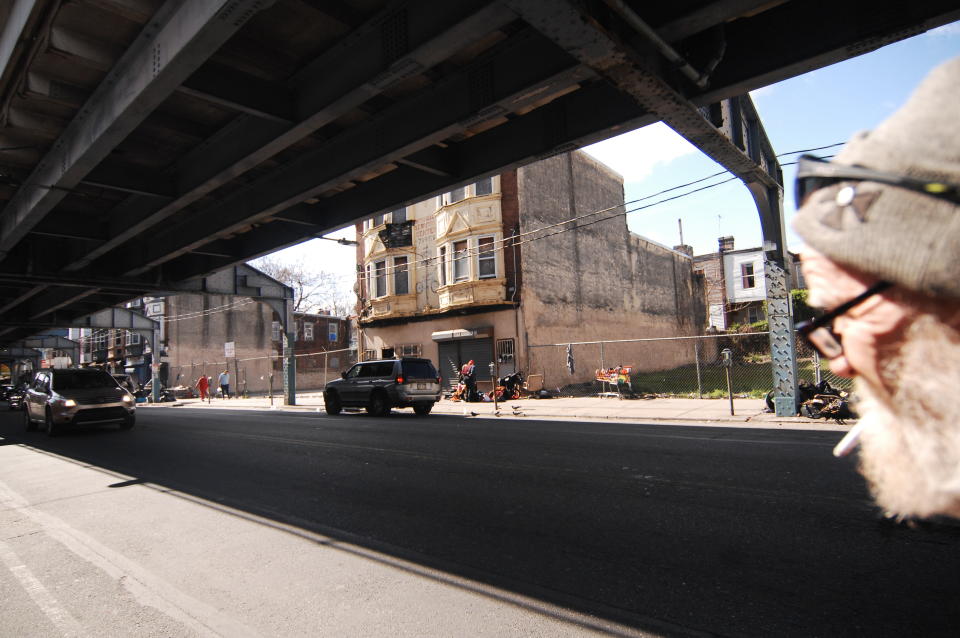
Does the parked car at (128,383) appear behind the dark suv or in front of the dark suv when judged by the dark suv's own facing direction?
in front

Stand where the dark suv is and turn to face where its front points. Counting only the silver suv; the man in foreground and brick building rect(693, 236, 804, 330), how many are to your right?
1

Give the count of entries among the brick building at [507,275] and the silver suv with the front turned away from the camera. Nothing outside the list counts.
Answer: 0

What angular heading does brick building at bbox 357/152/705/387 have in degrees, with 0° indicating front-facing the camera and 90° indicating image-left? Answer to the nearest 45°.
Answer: approximately 45°

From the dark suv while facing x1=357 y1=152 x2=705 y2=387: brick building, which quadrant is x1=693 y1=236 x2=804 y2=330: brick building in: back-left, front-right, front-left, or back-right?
front-right

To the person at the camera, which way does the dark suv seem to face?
facing away from the viewer and to the left of the viewer

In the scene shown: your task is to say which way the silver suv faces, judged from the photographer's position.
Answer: facing the viewer and to the right of the viewer

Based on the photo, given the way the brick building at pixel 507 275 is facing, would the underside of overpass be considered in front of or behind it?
in front

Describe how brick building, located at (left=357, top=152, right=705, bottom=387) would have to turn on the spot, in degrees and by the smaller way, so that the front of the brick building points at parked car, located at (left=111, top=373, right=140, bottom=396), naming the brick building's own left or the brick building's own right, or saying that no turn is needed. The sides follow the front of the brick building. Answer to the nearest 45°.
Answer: approximately 45° to the brick building's own right

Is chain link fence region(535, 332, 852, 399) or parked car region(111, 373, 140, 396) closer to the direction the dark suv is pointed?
the parked car

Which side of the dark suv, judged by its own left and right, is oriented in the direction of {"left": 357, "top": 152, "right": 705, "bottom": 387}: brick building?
right

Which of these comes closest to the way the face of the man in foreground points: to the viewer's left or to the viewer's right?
to the viewer's left

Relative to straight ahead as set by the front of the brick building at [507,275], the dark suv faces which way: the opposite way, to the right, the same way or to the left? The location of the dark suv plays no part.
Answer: to the right

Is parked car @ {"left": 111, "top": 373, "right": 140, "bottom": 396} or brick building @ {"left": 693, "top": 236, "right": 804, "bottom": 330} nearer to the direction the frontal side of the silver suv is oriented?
the brick building

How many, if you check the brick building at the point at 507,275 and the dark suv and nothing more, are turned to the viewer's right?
0

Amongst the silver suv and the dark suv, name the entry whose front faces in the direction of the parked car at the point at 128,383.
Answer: the dark suv

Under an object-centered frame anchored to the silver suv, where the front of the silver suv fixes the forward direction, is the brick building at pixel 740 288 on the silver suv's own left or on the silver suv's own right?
on the silver suv's own left

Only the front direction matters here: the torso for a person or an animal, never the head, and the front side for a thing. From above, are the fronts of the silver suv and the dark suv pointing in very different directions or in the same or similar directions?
very different directions
